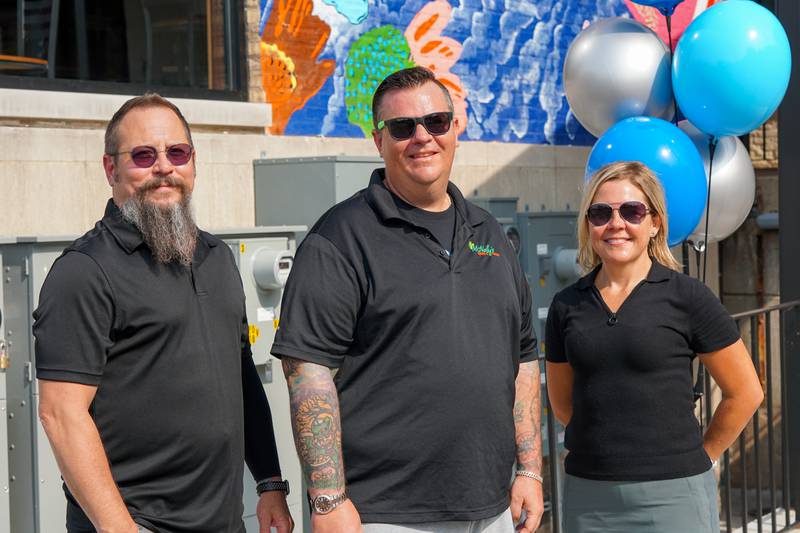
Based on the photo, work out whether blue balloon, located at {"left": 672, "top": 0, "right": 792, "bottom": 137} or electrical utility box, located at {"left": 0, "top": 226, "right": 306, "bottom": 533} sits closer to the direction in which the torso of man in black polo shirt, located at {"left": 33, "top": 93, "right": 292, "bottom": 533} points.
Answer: the blue balloon

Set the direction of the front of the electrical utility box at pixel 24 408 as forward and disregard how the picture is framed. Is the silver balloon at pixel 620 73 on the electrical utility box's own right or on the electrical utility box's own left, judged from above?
on the electrical utility box's own left

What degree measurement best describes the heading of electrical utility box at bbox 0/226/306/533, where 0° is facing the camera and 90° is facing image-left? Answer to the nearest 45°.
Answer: approximately 315°

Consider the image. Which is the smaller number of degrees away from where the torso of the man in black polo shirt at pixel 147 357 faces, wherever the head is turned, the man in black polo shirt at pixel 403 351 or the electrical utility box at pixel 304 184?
the man in black polo shirt

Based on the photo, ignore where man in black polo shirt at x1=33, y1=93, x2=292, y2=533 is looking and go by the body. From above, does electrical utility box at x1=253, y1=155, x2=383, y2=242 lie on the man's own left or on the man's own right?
on the man's own left
